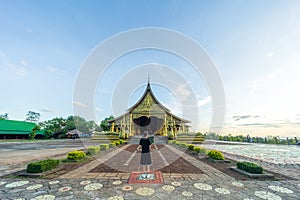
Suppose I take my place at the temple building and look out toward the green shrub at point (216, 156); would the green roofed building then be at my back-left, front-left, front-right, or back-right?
back-right

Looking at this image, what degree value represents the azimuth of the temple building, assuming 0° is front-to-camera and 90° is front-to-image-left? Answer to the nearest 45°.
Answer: approximately 0°

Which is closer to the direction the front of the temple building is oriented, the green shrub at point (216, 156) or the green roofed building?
the green shrub

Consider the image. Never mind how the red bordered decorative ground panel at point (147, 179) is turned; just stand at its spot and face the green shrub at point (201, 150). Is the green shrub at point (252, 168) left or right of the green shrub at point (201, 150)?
right

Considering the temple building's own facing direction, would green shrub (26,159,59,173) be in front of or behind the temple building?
in front

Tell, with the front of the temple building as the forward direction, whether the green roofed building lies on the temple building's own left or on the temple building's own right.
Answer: on the temple building's own right

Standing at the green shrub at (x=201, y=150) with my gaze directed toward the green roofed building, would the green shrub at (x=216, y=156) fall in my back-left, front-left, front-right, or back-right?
back-left

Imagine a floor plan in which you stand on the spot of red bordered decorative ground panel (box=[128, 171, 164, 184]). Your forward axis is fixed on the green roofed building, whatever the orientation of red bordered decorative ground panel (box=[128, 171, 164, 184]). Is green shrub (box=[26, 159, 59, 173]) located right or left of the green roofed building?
left

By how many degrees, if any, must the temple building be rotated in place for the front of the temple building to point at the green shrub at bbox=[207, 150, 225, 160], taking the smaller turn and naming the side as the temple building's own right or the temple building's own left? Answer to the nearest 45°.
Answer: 0° — it already faces it

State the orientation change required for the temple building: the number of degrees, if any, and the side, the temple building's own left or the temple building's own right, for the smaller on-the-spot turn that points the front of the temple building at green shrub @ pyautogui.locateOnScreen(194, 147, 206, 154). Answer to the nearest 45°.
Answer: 0° — it already faces it
